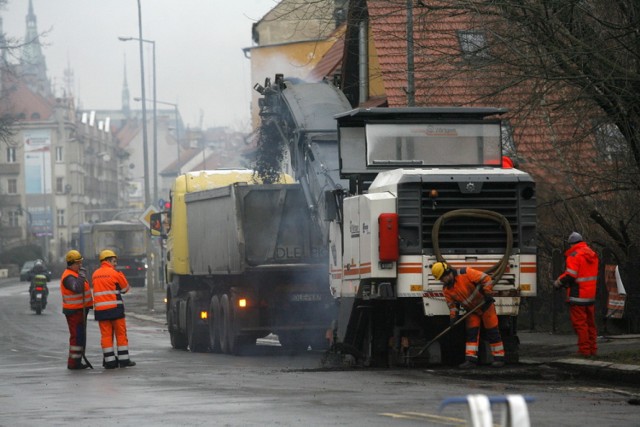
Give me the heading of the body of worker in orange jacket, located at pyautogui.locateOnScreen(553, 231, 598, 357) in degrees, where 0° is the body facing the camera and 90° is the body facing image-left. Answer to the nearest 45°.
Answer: approximately 135°

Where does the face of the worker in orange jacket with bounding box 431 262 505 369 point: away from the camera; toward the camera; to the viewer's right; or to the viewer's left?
to the viewer's left

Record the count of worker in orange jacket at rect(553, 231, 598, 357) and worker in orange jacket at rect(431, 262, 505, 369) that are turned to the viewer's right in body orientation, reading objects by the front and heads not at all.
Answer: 0

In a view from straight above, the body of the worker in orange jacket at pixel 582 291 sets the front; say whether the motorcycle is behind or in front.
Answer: in front

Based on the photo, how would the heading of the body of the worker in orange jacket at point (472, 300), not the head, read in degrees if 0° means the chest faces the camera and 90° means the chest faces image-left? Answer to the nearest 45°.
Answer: approximately 45°
